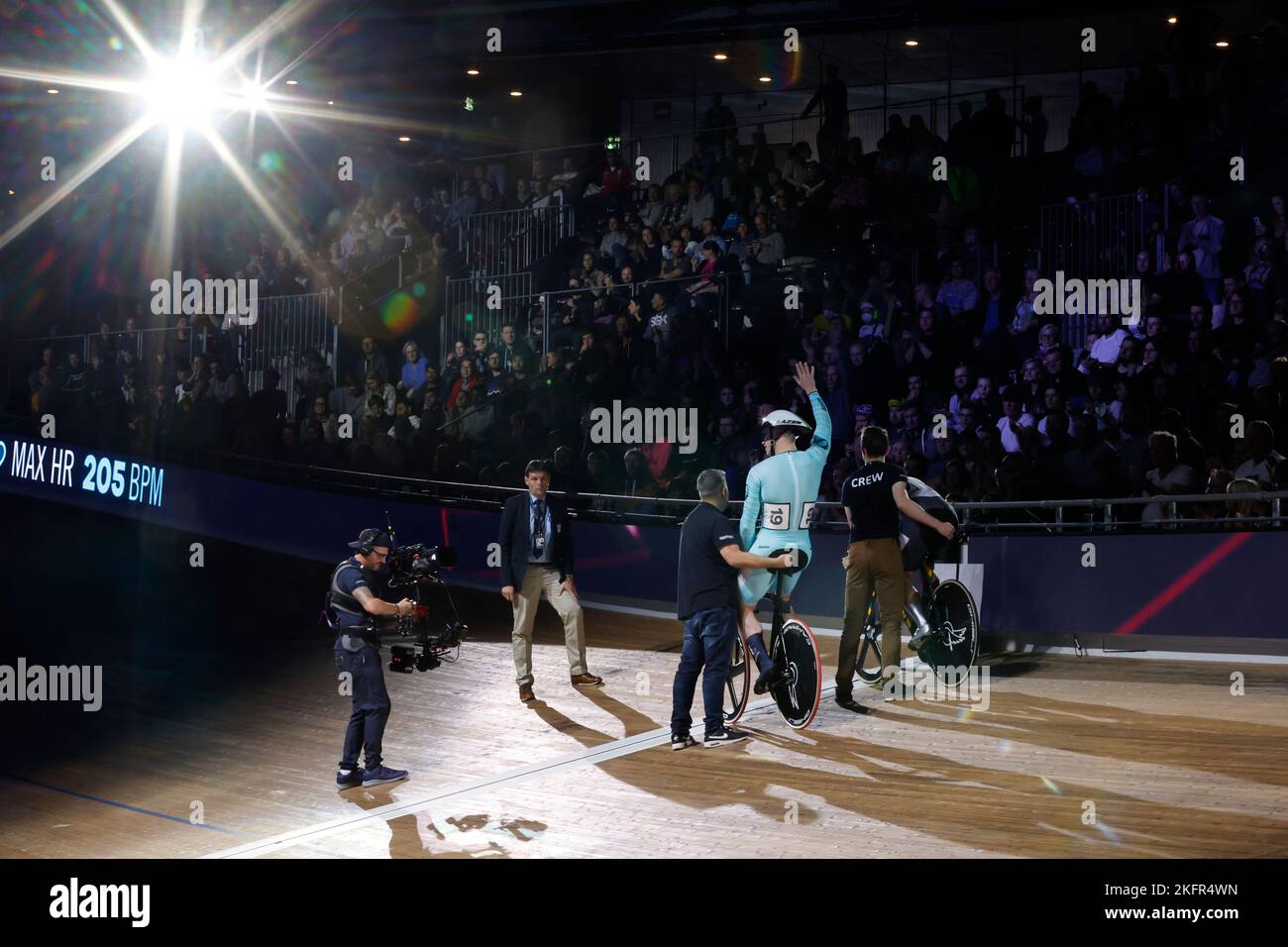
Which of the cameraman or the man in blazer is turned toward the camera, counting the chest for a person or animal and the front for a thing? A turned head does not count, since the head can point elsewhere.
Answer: the man in blazer

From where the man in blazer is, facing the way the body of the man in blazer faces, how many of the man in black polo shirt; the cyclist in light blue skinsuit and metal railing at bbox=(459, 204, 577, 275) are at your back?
1

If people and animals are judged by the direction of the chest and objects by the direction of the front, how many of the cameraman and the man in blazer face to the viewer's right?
1

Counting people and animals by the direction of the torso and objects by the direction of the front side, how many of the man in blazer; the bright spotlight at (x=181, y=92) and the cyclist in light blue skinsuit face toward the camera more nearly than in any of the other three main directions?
2

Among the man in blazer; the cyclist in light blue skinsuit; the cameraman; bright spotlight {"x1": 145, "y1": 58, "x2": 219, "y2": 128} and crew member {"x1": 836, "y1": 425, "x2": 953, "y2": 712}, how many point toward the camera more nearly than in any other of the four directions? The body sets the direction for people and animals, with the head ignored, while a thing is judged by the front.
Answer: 2

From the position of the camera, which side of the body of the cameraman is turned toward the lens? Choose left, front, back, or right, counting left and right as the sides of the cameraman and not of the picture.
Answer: right

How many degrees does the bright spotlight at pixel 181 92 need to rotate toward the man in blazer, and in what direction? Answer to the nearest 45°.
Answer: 0° — it already faces them

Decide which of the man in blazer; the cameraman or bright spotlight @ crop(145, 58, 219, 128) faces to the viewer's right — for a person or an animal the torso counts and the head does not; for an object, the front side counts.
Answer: the cameraman

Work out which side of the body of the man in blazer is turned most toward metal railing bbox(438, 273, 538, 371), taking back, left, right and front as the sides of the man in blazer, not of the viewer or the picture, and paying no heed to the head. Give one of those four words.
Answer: back

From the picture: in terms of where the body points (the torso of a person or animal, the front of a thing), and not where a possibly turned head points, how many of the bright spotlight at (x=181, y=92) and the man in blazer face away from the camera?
0

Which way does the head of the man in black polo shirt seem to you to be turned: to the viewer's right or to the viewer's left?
to the viewer's right

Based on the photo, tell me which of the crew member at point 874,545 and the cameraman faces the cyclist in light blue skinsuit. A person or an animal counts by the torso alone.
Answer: the cameraman

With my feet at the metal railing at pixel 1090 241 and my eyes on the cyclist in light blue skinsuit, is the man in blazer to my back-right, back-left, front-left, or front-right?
front-right

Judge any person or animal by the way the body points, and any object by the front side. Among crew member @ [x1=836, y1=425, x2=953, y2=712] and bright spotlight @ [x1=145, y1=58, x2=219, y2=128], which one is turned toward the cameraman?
the bright spotlight

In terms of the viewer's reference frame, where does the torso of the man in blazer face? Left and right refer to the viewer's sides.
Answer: facing the viewer

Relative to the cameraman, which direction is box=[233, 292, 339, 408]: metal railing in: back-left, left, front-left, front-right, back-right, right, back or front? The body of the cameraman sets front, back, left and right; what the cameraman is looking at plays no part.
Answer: left
